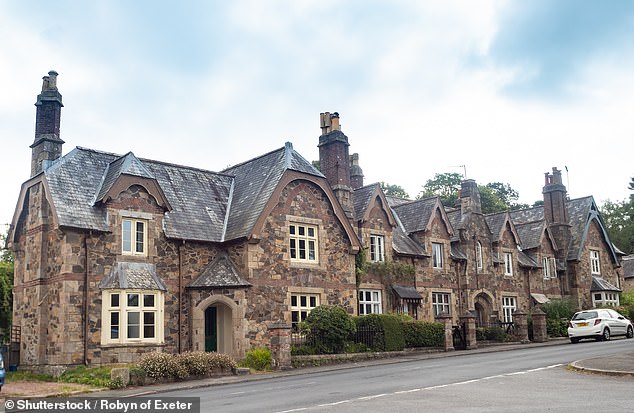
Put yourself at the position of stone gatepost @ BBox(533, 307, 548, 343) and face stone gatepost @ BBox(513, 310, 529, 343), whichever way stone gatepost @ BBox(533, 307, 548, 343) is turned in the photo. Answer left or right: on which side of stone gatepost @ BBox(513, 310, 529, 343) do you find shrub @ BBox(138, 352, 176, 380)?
left

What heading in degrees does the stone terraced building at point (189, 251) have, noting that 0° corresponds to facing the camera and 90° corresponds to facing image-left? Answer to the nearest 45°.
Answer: approximately 315°

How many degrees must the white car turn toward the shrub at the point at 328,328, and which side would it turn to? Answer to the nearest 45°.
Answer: approximately 180°

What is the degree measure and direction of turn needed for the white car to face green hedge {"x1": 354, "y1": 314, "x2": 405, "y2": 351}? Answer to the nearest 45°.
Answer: approximately 180°

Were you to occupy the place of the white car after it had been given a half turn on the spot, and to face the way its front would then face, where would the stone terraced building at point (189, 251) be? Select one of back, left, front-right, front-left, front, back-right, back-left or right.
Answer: front

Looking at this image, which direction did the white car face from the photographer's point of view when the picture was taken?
facing away from the viewer and to the right of the viewer

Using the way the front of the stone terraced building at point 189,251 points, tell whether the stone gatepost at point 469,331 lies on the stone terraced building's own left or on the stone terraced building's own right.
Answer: on the stone terraced building's own left

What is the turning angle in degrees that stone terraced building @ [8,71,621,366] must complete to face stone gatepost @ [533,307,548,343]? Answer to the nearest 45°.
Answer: approximately 90° to its left
